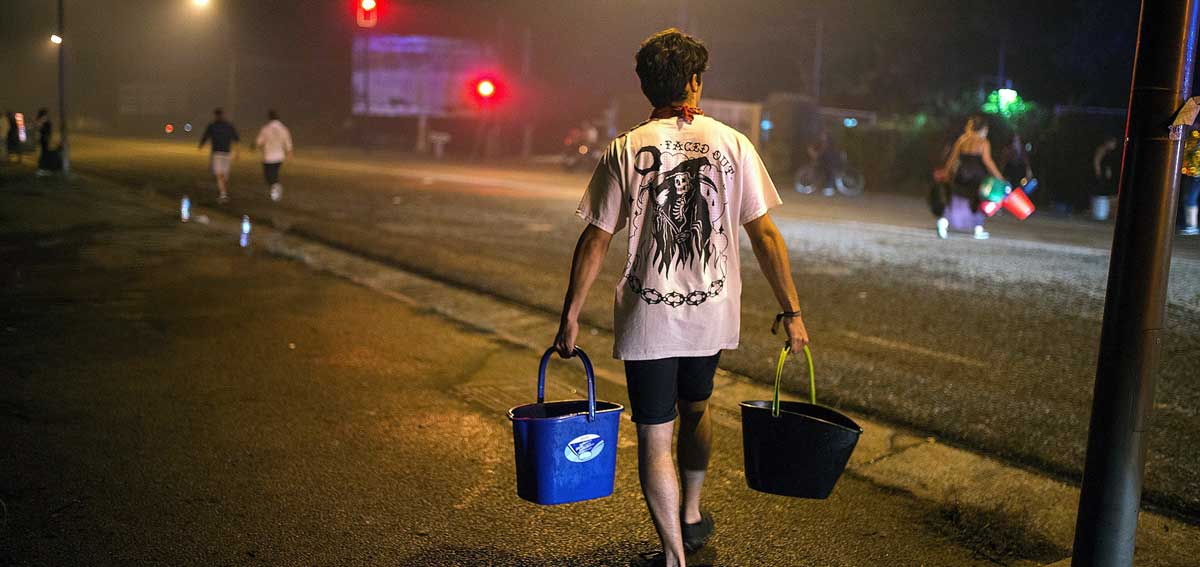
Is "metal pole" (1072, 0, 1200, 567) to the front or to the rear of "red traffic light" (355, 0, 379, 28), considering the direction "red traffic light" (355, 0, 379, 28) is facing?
to the front

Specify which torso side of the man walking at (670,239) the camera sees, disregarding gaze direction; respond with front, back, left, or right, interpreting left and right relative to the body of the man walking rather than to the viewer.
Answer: back

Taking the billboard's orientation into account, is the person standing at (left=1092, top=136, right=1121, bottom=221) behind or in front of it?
in front

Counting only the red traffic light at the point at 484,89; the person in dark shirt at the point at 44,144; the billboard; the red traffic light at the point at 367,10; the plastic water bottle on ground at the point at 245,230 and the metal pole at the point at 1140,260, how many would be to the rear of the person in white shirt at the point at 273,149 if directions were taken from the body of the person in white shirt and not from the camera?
2

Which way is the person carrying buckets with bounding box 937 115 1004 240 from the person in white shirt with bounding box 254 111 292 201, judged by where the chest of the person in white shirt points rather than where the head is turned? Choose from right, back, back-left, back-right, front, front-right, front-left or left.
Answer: back-right

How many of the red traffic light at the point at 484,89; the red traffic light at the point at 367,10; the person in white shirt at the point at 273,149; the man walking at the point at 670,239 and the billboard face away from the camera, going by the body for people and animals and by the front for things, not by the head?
2

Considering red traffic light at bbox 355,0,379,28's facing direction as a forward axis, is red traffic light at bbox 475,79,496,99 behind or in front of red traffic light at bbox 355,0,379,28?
behind

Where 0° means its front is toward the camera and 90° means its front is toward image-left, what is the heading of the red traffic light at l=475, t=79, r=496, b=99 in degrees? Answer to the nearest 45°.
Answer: approximately 0°

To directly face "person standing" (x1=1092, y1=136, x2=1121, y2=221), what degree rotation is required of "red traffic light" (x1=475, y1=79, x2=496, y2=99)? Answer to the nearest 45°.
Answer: approximately 45° to its left

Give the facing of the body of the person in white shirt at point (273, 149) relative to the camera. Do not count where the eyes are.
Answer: away from the camera

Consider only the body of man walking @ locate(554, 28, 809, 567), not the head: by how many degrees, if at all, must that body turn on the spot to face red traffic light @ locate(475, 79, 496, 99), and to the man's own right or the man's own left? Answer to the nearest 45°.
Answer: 0° — they already face it

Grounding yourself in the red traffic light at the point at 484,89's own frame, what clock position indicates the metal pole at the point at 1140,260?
The metal pole is roughly at 12 o'clock from the red traffic light.

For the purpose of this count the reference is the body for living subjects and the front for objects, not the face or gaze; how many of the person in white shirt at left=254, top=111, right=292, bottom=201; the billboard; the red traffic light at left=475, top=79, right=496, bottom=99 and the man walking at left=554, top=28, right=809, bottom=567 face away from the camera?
2

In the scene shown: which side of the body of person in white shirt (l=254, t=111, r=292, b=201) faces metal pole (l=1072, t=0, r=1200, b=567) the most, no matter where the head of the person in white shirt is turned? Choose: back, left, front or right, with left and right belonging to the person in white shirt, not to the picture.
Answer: back

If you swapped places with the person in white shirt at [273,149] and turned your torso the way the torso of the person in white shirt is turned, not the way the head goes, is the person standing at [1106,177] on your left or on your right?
on your right
